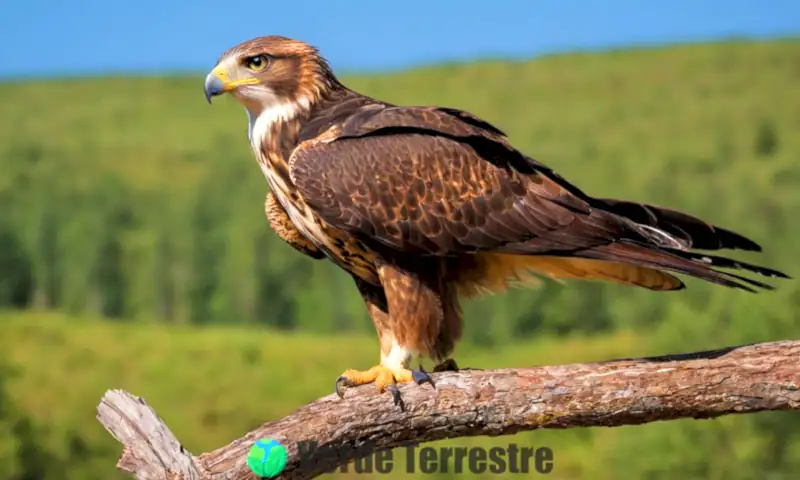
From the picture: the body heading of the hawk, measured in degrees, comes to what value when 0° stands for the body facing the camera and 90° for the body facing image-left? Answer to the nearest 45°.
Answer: approximately 90°
